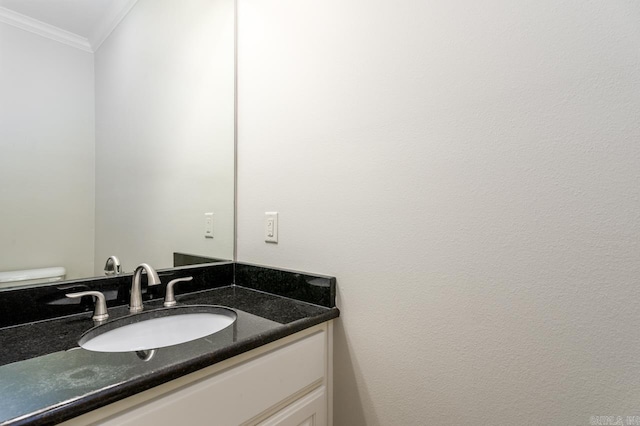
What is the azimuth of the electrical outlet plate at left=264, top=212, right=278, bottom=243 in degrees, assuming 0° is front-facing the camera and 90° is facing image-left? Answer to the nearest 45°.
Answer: approximately 45°

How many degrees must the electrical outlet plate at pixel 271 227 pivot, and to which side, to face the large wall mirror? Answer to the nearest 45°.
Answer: approximately 45° to its right
